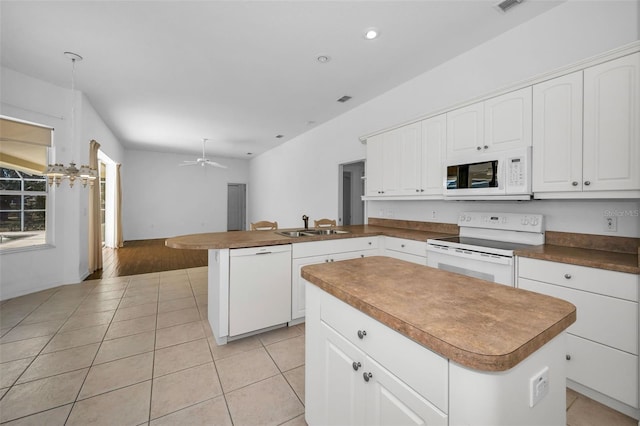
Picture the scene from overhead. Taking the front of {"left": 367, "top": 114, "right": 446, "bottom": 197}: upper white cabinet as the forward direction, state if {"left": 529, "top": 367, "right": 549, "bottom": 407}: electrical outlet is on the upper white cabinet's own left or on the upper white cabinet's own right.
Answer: on the upper white cabinet's own left

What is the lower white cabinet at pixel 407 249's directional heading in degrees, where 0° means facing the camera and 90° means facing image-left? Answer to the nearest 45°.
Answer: approximately 45°

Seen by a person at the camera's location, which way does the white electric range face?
facing the viewer and to the left of the viewer

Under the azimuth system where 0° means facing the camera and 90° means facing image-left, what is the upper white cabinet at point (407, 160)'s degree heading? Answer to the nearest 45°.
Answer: approximately 45°

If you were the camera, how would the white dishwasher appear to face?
facing the viewer and to the right of the viewer

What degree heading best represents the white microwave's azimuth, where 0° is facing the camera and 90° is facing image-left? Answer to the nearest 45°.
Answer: approximately 45°

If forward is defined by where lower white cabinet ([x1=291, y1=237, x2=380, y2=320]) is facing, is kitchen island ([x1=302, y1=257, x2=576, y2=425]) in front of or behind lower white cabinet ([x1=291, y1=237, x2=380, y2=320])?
in front

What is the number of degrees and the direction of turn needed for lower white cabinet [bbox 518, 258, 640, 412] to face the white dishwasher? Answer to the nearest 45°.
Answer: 0° — it already faces it
